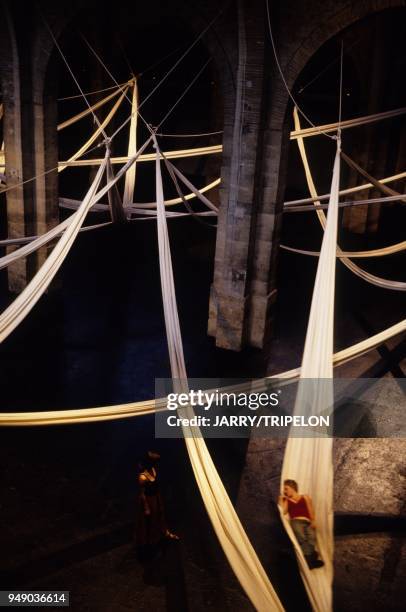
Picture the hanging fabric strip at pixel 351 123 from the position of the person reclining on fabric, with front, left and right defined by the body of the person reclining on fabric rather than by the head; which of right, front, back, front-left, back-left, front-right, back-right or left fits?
back-right

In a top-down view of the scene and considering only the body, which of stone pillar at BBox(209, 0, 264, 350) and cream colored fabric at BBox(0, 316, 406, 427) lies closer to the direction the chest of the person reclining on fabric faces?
the cream colored fabric

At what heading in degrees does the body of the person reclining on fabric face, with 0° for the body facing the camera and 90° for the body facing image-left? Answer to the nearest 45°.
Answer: approximately 45°

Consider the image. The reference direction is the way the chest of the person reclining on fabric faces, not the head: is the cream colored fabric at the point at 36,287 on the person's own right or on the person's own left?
on the person's own right

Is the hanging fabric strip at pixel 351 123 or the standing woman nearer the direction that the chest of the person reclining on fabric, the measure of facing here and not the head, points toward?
the standing woman
